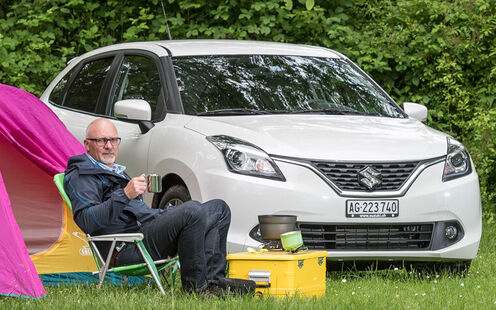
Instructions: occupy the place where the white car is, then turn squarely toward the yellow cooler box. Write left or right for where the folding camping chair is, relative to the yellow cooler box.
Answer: right

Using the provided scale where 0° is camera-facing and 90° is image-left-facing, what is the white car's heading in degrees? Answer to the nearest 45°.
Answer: approximately 315°

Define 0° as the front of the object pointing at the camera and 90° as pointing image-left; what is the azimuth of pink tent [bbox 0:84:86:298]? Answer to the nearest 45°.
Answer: approximately 315°

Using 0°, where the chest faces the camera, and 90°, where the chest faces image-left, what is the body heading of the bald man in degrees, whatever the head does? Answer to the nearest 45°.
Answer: approximately 270°

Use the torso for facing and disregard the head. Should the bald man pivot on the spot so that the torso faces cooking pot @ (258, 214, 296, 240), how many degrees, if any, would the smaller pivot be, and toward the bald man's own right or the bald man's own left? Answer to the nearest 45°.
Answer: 0° — they already face it

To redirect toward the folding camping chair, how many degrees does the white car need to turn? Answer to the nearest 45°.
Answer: approximately 90° to its right

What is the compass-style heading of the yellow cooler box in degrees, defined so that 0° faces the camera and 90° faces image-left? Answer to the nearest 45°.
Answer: approximately 315°
